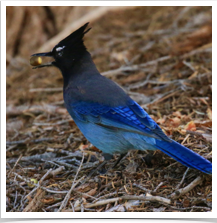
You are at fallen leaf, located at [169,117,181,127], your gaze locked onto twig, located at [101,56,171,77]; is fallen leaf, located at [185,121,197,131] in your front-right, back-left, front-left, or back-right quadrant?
back-right

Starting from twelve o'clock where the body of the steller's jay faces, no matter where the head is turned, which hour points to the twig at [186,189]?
The twig is roughly at 8 o'clock from the steller's jay.

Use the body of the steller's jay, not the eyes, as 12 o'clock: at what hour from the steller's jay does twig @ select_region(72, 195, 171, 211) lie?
The twig is roughly at 9 o'clock from the steller's jay.

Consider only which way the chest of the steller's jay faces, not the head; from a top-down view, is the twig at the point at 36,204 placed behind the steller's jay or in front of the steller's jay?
in front

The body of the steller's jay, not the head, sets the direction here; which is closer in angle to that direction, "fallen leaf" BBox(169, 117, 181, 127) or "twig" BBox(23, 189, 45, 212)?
the twig

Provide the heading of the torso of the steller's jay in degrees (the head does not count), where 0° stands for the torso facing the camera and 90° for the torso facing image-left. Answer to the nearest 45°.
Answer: approximately 90°

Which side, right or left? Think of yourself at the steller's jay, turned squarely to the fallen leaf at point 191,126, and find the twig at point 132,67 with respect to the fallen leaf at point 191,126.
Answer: left

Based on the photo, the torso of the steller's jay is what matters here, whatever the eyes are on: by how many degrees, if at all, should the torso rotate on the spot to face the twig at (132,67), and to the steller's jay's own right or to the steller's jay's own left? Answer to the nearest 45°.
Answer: approximately 90° to the steller's jay's own right
